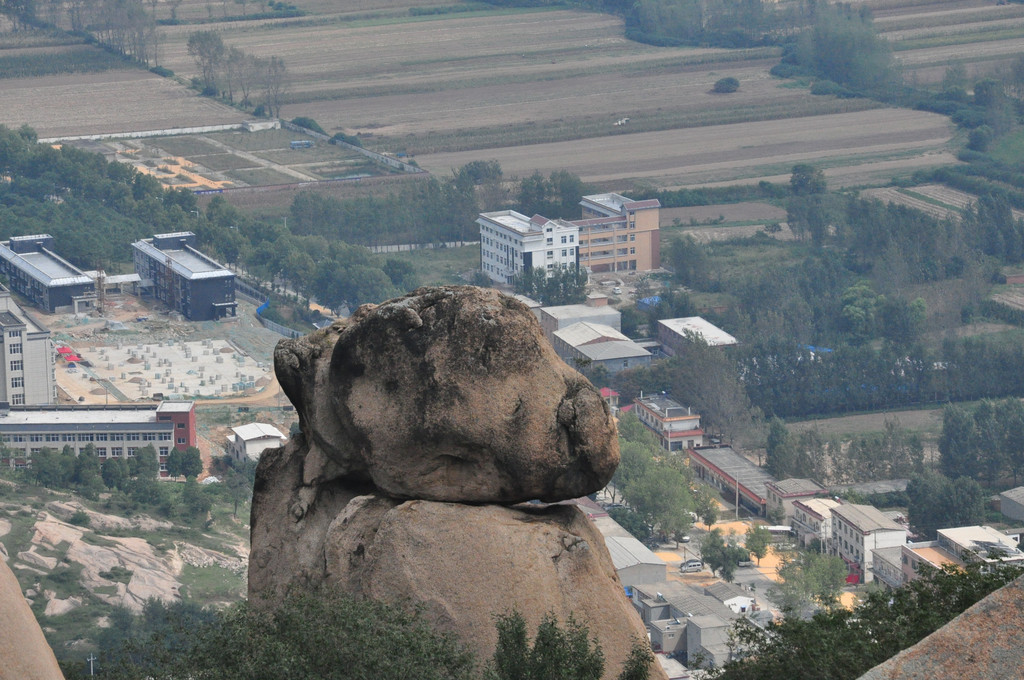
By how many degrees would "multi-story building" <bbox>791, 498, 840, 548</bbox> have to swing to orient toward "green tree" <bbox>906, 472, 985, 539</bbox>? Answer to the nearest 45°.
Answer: approximately 135° to its left

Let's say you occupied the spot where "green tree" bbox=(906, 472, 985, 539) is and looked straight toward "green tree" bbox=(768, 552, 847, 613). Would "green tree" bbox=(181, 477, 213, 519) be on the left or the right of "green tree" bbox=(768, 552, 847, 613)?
right

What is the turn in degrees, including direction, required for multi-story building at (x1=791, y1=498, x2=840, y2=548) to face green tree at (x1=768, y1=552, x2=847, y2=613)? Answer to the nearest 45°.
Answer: approximately 45° to its left

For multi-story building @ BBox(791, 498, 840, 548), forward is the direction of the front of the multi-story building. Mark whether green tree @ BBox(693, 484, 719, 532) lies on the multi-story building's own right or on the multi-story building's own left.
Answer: on the multi-story building's own right

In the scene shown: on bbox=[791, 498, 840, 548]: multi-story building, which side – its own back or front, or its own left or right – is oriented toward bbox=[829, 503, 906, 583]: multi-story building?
left

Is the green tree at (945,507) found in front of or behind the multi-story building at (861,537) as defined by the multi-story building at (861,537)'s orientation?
behind

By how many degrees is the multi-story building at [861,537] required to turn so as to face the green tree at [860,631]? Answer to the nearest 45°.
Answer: approximately 45° to its left

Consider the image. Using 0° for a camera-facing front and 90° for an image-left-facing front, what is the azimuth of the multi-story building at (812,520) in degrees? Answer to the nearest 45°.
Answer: approximately 45°
